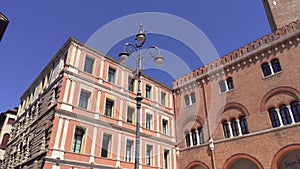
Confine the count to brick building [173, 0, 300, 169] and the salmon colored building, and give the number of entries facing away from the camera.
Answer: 0

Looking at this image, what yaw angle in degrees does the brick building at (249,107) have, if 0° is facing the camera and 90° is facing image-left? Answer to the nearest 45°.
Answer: approximately 45°

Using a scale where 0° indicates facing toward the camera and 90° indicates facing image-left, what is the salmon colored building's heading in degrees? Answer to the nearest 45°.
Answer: approximately 315°

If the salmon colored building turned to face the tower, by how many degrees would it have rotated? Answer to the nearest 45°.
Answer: approximately 45° to its left
